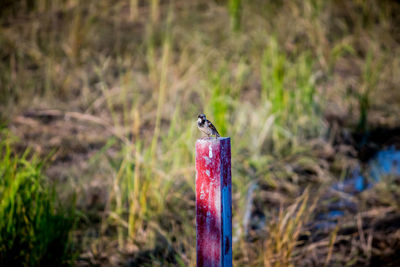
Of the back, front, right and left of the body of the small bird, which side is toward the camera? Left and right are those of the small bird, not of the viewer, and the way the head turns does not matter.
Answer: left
